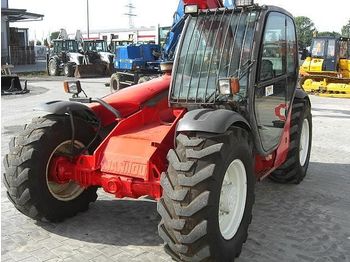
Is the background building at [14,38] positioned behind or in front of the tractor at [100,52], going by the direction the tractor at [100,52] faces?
behind

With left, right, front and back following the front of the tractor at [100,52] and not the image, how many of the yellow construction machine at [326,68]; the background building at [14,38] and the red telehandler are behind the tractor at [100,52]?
1

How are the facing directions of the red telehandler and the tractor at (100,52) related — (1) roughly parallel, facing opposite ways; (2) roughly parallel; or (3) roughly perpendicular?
roughly perpendicular

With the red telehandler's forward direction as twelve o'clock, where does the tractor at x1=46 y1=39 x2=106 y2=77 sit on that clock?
The tractor is roughly at 4 o'clock from the red telehandler.

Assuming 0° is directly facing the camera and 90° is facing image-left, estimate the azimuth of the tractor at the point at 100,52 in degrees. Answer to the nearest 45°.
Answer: approximately 315°

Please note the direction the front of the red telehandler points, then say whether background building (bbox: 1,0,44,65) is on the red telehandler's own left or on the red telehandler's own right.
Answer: on the red telehandler's own right
